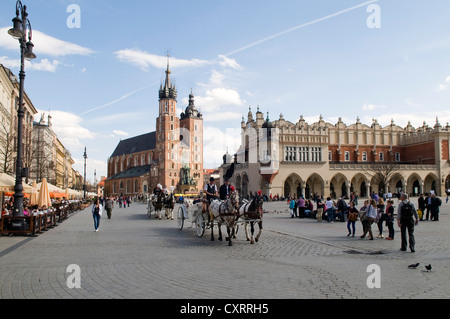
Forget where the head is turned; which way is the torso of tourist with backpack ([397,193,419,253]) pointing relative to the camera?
away from the camera

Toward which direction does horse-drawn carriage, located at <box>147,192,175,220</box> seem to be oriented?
toward the camera

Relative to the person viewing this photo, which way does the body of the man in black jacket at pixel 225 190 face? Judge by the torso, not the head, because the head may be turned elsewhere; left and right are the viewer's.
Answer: facing the viewer and to the right of the viewer

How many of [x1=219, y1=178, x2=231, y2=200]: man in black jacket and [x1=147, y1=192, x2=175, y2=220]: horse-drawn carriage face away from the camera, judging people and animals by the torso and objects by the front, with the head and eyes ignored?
0

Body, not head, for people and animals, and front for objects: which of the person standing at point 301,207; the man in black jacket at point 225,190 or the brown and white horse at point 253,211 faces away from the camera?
the person standing

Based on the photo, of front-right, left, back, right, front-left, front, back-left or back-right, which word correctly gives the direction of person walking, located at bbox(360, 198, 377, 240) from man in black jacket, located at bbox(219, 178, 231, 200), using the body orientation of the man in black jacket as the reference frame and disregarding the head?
front-left

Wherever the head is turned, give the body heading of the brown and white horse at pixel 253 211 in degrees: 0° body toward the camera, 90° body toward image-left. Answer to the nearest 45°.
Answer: approximately 315°

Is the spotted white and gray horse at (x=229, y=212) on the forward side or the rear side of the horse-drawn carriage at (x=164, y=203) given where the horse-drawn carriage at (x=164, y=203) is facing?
on the forward side

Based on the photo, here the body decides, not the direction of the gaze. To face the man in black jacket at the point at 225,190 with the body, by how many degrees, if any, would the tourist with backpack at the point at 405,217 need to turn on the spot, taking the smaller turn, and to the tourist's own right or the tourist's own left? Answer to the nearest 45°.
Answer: approximately 90° to the tourist's own left

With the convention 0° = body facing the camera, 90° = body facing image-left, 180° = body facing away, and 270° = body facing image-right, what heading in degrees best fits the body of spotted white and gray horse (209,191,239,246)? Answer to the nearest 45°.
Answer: approximately 315°

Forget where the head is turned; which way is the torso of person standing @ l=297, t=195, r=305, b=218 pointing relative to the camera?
away from the camera

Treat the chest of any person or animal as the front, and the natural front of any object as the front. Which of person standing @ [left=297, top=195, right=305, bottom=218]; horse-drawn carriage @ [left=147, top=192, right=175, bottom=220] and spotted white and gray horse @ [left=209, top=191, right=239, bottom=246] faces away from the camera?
the person standing
